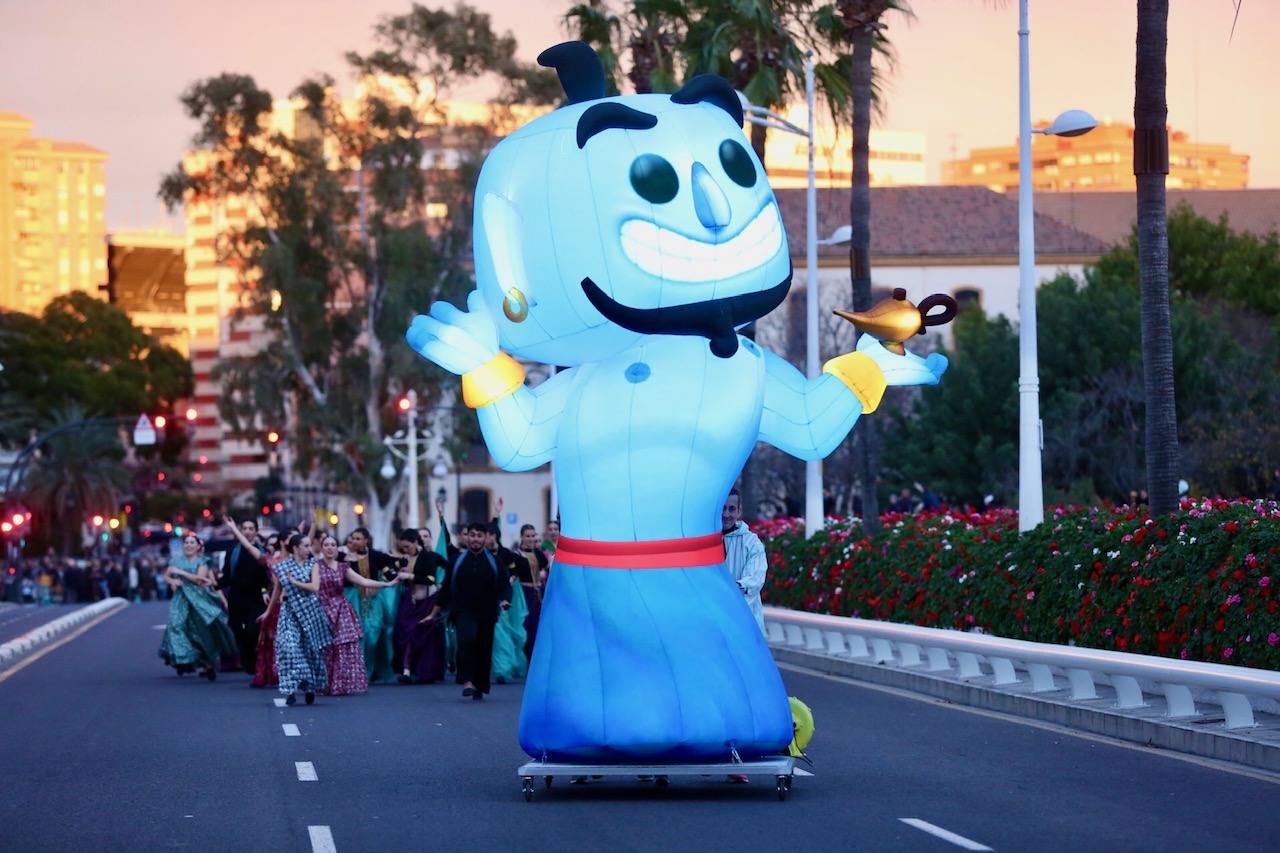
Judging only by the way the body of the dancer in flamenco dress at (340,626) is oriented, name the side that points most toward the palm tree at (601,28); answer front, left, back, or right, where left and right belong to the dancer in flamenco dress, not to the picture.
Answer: back

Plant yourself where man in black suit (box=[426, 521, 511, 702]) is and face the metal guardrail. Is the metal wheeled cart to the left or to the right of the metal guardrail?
right

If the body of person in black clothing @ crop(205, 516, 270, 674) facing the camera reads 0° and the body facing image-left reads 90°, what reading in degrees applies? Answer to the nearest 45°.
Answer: approximately 0°

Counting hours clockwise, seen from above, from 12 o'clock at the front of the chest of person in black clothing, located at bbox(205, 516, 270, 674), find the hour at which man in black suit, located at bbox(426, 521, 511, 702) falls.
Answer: The man in black suit is roughly at 11 o'clock from the person in black clothing.

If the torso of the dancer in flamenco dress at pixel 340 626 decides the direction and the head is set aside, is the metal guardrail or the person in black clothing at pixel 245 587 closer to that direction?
the metal guardrail

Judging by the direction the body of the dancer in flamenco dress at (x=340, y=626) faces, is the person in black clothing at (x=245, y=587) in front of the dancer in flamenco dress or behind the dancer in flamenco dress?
behind

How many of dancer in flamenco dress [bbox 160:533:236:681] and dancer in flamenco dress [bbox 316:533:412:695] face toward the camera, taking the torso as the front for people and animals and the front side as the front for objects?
2

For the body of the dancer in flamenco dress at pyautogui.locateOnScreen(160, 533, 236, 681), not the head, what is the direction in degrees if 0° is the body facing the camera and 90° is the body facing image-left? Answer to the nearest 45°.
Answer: approximately 0°

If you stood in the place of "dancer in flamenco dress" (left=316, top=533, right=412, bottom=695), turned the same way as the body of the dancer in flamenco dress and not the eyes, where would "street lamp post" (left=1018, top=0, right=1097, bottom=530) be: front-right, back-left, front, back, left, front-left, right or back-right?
left

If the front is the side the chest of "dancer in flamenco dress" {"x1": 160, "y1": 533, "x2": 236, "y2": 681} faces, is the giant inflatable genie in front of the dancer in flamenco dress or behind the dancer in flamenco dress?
in front
